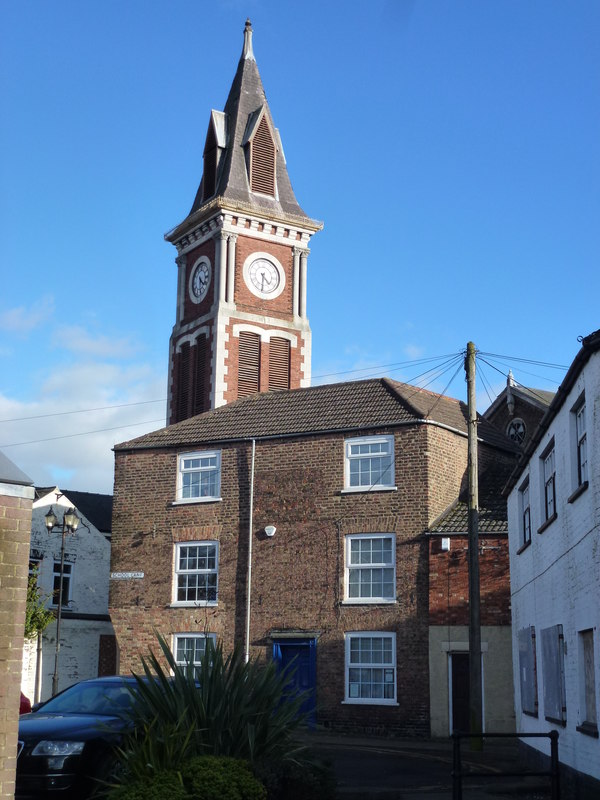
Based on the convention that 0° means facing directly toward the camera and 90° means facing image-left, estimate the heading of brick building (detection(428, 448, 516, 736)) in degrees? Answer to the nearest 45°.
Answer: approximately 0°

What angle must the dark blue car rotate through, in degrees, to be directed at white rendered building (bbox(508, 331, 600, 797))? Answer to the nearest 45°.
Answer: approximately 135° to its left

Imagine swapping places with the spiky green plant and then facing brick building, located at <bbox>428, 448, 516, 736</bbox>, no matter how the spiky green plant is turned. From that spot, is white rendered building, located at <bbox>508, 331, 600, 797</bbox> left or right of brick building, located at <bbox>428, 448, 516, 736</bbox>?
right

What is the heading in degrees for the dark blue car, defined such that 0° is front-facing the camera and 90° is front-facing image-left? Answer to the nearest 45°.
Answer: approximately 45°

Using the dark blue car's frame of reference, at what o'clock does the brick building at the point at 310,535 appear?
The brick building is roughly at 5 o'clock from the dark blue car.

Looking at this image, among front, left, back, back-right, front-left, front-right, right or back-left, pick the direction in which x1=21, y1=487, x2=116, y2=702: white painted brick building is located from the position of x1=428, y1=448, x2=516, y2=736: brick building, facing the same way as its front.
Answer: back-right

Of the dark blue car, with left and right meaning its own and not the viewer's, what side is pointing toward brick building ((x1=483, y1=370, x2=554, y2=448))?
back
